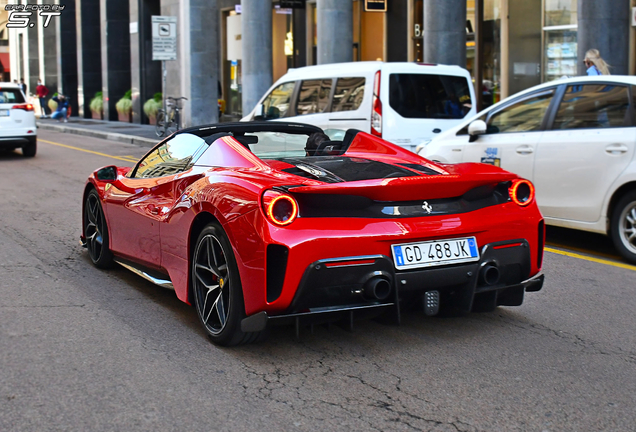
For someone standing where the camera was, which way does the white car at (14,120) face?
facing away from the viewer

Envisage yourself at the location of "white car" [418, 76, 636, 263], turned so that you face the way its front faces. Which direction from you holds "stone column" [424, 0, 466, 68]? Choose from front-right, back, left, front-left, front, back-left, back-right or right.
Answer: front-right

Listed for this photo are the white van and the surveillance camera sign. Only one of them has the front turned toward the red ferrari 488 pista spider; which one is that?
the surveillance camera sign

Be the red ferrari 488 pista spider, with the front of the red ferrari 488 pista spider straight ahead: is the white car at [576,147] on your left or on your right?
on your right

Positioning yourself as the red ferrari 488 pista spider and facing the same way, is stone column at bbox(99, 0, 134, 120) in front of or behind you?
in front

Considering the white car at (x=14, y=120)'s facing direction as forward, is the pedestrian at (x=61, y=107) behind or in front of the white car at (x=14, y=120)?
in front

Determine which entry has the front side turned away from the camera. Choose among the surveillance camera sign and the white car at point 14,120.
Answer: the white car

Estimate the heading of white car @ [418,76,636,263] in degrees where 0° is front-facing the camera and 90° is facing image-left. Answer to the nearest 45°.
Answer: approximately 135°

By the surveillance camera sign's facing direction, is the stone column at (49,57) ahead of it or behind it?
behind

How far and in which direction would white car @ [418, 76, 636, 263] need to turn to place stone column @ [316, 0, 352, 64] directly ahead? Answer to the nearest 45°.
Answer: approximately 45° to its right

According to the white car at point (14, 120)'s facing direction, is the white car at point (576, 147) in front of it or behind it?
behind

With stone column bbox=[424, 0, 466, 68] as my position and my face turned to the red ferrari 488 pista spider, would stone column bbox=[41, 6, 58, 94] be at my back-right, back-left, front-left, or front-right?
back-right

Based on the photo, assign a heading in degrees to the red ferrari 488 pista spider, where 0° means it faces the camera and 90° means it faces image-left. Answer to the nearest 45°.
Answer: approximately 135°

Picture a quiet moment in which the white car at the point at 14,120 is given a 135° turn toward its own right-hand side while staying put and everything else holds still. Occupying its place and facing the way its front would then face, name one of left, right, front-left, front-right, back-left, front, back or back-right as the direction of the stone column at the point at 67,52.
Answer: back-left

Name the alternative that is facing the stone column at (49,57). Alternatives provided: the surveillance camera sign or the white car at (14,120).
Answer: the white car

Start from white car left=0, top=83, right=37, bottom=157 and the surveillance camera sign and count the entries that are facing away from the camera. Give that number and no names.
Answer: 1

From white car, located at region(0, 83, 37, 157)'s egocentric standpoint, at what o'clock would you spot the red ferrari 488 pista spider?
The red ferrari 488 pista spider is roughly at 6 o'clock from the white car.

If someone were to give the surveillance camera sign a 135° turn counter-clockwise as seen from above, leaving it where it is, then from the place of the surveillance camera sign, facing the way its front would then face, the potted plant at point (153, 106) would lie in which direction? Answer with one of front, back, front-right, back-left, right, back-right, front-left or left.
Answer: front-left

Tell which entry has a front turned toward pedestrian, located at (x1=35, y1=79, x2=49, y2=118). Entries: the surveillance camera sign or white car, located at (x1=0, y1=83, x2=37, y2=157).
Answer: the white car
